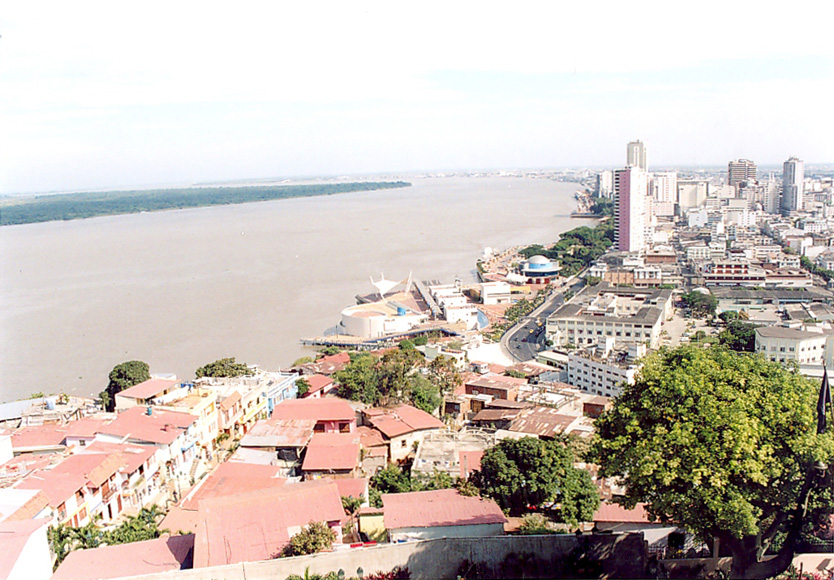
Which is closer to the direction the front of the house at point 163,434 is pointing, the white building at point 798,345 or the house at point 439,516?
the house

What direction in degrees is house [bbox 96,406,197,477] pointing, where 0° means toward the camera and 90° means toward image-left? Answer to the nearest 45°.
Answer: approximately 315°

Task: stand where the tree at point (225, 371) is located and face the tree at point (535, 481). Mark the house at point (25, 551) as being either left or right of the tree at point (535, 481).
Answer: right

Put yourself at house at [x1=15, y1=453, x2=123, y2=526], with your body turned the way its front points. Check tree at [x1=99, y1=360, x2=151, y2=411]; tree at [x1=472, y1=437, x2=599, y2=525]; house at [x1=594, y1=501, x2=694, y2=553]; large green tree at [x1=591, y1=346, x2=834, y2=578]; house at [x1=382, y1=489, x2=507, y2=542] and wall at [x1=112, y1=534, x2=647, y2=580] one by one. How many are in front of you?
5

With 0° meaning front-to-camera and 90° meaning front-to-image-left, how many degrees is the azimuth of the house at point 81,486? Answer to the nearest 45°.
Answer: approximately 315°

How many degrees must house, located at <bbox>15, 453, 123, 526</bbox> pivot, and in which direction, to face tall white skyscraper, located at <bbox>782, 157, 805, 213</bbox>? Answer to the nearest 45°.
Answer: approximately 90° to its left

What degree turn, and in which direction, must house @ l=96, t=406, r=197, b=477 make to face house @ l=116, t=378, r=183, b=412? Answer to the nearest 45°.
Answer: approximately 135° to its left

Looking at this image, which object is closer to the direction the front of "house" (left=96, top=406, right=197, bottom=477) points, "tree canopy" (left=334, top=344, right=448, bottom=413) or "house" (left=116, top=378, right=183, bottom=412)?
the tree canopy

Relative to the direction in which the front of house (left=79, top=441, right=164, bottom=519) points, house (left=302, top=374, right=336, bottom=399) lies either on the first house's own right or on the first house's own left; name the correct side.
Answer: on the first house's own left

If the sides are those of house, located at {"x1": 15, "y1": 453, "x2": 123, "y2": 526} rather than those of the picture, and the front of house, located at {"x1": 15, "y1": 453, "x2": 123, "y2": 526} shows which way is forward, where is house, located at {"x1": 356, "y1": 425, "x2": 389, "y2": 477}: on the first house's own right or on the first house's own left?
on the first house's own left

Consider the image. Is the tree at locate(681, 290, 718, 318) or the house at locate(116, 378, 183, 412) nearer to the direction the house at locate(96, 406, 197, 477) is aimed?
the tree

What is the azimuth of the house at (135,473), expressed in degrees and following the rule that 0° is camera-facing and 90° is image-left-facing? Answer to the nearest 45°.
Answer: approximately 315°

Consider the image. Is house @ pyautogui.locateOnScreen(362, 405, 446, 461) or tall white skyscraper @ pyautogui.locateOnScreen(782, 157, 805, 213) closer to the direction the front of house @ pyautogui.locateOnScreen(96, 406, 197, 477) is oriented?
the house

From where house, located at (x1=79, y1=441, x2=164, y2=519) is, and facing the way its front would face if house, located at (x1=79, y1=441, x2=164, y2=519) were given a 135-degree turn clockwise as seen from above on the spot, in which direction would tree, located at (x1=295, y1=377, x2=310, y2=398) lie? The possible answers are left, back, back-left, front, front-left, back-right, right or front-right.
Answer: back-right

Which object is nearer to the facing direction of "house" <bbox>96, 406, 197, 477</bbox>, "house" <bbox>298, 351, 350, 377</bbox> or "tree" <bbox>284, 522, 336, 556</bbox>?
the tree
